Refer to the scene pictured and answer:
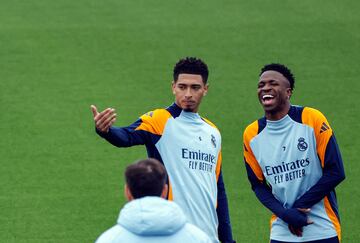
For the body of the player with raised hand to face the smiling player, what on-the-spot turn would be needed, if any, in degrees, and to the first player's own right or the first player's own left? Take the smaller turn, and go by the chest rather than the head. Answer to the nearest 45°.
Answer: approximately 45° to the first player's own left

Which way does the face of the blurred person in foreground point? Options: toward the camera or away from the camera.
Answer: away from the camera

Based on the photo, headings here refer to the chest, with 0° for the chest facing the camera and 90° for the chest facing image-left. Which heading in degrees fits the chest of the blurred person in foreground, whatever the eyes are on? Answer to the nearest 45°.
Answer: approximately 180°

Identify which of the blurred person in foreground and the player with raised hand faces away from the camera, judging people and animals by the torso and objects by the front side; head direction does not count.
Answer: the blurred person in foreground

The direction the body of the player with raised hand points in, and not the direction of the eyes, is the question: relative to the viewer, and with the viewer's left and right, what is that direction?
facing the viewer and to the right of the viewer

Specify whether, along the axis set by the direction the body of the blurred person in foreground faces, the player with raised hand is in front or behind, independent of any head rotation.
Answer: in front

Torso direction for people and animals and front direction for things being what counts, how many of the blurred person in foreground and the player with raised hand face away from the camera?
1

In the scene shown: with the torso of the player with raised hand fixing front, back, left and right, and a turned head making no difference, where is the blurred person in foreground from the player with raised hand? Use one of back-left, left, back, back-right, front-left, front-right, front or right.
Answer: front-right
